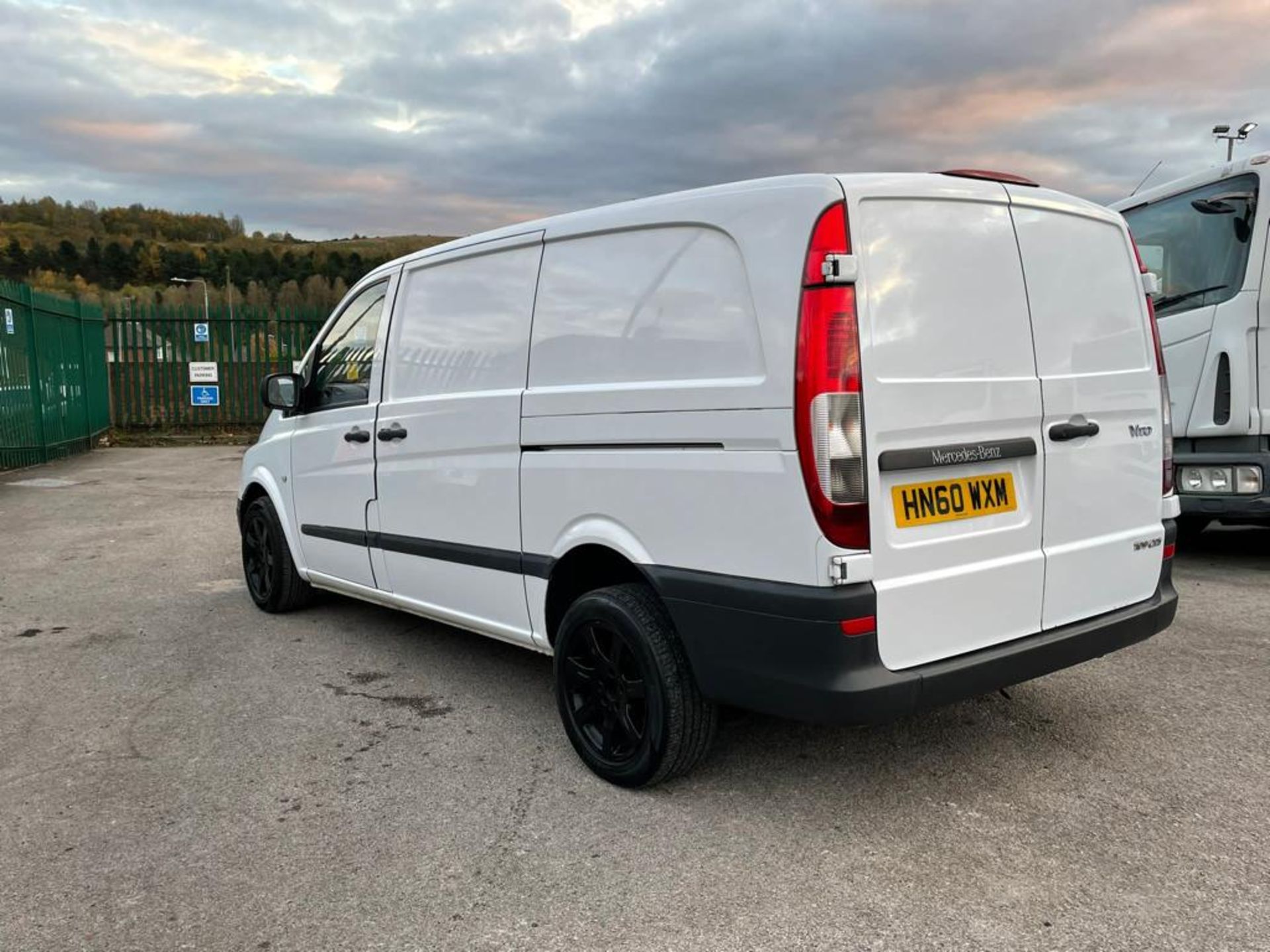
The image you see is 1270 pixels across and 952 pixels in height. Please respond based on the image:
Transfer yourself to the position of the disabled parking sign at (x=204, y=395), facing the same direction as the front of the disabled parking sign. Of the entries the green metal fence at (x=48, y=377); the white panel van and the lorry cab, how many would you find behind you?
0

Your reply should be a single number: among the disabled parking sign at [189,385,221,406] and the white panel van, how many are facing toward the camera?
1

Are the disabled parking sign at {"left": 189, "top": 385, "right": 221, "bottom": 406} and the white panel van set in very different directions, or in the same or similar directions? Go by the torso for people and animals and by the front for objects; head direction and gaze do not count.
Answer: very different directions

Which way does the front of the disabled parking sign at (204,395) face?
toward the camera

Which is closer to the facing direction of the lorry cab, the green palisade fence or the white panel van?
the white panel van

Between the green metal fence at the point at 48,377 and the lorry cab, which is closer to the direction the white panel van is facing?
the green metal fence

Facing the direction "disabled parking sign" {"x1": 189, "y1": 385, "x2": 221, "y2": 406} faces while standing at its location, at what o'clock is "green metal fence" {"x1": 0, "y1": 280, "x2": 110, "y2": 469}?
The green metal fence is roughly at 1 o'clock from the disabled parking sign.

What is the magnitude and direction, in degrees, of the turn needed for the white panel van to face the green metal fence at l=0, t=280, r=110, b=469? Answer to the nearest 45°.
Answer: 0° — it already faces it

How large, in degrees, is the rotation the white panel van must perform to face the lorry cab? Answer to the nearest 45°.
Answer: approximately 90° to its right

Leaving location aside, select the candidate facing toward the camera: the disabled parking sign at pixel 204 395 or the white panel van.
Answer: the disabled parking sign

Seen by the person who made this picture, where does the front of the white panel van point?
facing away from the viewer and to the left of the viewer

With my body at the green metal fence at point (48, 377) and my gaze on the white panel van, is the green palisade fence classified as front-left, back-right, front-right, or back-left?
back-left

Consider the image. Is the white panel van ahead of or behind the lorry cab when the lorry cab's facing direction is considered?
ahead
